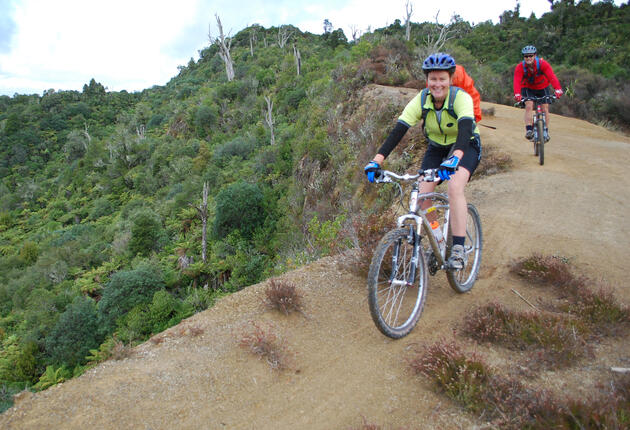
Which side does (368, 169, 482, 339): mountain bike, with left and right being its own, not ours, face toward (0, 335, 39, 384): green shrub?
right

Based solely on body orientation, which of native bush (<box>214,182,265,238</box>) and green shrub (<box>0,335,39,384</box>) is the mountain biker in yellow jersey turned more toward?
the green shrub

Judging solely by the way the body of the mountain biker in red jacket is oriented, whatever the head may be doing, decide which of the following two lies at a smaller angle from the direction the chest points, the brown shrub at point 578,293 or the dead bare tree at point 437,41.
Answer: the brown shrub

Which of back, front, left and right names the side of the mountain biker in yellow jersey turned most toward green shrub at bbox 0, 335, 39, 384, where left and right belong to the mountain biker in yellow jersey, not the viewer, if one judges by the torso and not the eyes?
right

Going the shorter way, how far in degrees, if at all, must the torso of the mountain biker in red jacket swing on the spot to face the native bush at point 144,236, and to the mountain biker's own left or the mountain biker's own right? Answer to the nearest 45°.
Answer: approximately 90° to the mountain biker's own right

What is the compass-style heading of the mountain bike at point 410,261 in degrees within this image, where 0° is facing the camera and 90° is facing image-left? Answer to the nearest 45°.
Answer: approximately 45°

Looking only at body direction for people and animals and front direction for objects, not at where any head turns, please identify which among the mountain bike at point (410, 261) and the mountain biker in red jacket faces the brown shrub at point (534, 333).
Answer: the mountain biker in red jacket

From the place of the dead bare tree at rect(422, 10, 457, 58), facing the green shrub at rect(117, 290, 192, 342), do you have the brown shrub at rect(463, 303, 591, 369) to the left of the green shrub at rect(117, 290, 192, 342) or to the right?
left

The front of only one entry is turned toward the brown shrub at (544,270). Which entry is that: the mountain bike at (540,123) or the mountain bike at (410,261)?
the mountain bike at (540,123)

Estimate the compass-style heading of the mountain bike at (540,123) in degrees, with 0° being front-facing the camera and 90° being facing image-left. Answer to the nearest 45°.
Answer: approximately 0°

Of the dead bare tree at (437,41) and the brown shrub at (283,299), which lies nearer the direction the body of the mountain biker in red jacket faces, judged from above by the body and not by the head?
the brown shrub

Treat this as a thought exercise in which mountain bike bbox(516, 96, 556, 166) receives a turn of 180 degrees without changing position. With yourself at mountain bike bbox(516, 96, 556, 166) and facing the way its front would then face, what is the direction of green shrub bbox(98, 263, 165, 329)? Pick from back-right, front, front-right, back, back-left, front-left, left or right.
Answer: left

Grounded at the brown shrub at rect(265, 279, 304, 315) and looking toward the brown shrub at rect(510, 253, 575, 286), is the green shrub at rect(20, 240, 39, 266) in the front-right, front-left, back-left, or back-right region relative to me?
back-left

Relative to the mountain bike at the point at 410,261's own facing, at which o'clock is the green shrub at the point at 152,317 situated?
The green shrub is roughly at 3 o'clock from the mountain bike.
